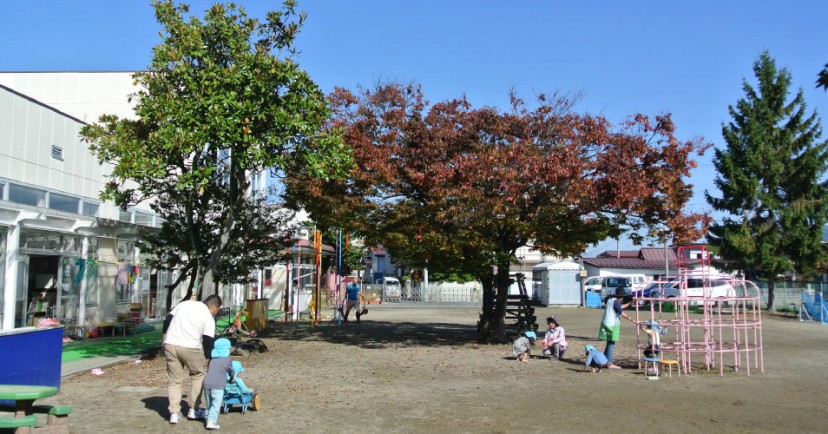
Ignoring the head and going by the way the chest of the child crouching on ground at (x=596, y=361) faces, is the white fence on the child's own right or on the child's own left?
on the child's own right

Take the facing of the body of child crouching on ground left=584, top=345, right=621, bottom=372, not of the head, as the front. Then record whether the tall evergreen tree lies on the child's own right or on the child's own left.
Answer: on the child's own right

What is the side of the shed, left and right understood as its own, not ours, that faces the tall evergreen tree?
left

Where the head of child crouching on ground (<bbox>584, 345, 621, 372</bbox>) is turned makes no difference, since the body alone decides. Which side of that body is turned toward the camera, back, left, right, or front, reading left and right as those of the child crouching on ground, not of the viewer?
left

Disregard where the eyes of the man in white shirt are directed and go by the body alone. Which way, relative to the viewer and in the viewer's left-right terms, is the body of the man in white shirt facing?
facing away from the viewer and to the right of the viewer

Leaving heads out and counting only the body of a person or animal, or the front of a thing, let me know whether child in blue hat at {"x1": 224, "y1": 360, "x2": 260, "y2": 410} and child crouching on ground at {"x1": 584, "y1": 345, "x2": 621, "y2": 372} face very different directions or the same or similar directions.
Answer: very different directions
